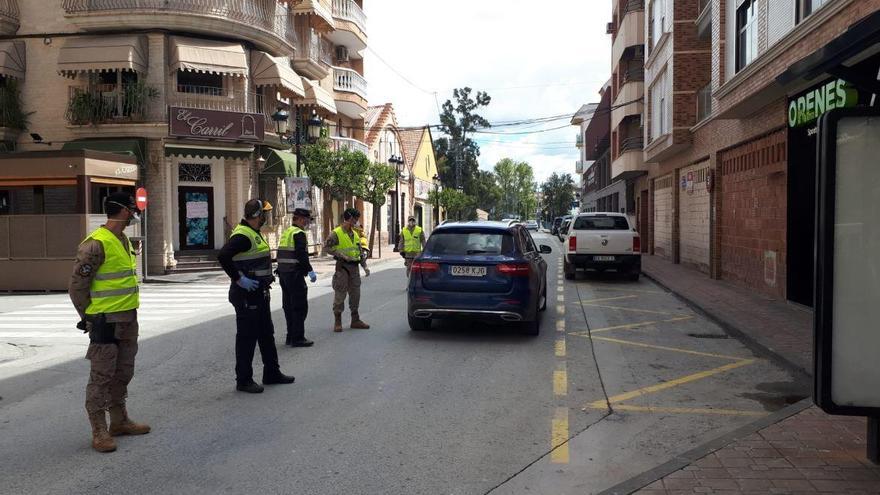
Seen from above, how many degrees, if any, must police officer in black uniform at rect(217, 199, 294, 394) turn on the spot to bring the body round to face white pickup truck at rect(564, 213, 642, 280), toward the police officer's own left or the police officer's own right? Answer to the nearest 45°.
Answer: approximately 45° to the police officer's own left

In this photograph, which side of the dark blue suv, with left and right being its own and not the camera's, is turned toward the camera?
back

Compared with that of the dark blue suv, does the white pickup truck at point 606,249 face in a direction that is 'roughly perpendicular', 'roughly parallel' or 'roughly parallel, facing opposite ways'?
roughly parallel

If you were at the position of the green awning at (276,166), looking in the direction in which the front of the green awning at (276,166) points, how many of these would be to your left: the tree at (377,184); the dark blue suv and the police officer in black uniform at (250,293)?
1

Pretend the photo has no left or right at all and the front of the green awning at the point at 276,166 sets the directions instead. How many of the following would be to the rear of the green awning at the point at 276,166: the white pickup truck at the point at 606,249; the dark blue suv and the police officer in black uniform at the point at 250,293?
0

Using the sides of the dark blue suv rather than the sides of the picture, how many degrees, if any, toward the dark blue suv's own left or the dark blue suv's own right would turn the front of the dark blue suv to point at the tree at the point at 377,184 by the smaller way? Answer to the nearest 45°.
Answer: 0° — it already faces it

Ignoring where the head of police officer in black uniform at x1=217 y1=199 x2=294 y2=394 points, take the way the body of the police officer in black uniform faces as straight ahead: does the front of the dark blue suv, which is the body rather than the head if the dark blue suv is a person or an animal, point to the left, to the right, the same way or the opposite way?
to the left

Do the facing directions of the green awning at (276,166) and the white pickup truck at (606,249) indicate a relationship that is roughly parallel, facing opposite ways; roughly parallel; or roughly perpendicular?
roughly perpendicular

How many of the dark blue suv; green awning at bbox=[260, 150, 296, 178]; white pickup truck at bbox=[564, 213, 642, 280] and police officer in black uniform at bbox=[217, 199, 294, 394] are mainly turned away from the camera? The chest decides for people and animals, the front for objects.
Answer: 2

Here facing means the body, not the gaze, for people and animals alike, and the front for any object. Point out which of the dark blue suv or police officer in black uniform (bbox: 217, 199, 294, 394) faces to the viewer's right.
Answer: the police officer in black uniform

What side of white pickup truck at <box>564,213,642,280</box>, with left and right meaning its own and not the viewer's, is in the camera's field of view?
back

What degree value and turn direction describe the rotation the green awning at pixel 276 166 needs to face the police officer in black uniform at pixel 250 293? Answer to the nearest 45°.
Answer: approximately 45° to its right

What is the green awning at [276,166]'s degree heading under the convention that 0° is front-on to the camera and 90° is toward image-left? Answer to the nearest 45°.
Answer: approximately 315°

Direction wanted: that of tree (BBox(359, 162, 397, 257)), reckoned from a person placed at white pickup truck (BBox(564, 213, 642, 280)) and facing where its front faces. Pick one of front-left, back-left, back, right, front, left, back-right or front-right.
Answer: front-left

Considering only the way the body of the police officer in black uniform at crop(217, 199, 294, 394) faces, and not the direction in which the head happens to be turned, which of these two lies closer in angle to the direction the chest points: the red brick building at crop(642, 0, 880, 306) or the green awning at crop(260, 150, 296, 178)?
the red brick building

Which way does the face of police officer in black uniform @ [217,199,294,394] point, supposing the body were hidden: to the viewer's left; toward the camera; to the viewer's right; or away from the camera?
to the viewer's right
